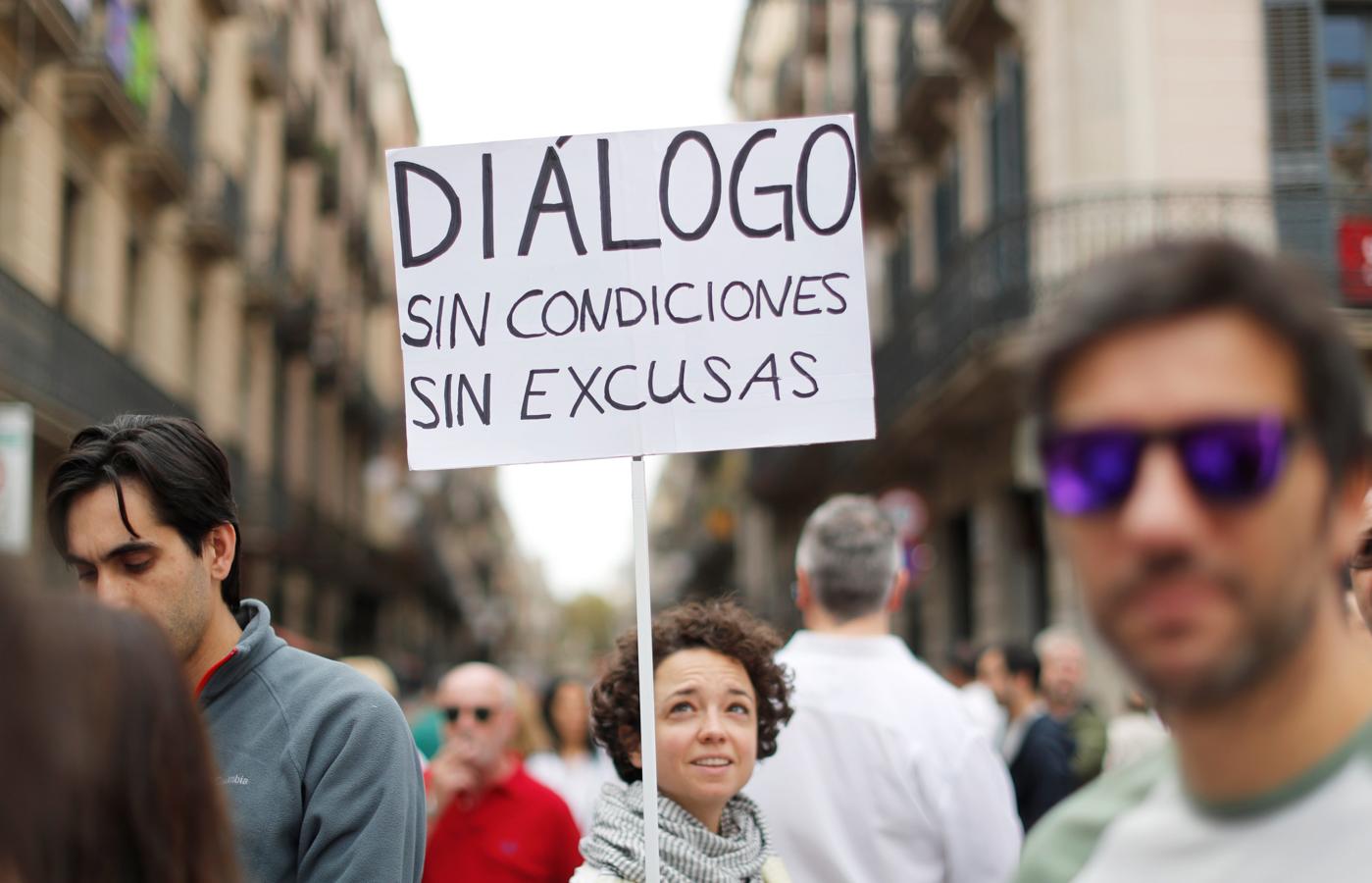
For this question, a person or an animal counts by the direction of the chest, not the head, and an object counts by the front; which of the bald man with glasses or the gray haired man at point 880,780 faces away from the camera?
the gray haired man

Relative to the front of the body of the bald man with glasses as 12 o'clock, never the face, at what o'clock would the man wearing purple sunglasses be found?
The man wearing purple sunglasses is roughly at 10 o'clock from the bald man with glasses.

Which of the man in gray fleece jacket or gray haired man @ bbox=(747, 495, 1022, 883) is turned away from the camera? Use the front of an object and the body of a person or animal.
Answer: the gray haired man

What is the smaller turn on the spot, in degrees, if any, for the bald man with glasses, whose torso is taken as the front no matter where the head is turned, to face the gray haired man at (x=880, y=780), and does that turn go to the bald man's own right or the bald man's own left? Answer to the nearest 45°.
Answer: approximately 90° to the bald man's own left

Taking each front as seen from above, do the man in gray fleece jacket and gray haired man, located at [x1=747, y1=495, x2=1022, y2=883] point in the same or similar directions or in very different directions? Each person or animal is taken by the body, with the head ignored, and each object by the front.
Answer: very different directions

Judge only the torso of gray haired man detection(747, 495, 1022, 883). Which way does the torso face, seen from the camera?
away from the camera

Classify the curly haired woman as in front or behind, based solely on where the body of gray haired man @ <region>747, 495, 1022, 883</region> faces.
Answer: behind

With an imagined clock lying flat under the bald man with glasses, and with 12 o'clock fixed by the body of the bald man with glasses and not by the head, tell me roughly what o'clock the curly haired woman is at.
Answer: The curly haired woman is roughly at 10 o'clock from the bald man with glasses.

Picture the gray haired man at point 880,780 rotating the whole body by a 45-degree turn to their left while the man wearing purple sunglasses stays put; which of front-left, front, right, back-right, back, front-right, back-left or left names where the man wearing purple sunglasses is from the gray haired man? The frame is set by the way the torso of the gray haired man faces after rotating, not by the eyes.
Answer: back-left
